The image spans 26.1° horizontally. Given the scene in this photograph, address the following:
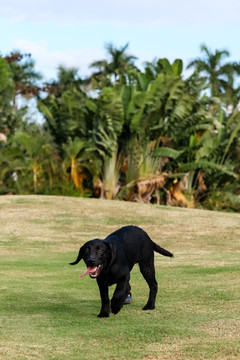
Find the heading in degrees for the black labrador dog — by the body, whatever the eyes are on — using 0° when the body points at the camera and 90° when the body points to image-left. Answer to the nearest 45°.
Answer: approximately 45°

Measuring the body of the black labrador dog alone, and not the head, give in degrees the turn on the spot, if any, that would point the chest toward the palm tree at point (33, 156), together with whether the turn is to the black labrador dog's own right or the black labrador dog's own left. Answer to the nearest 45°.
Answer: approximately 135° to the black labrador dog's own right
